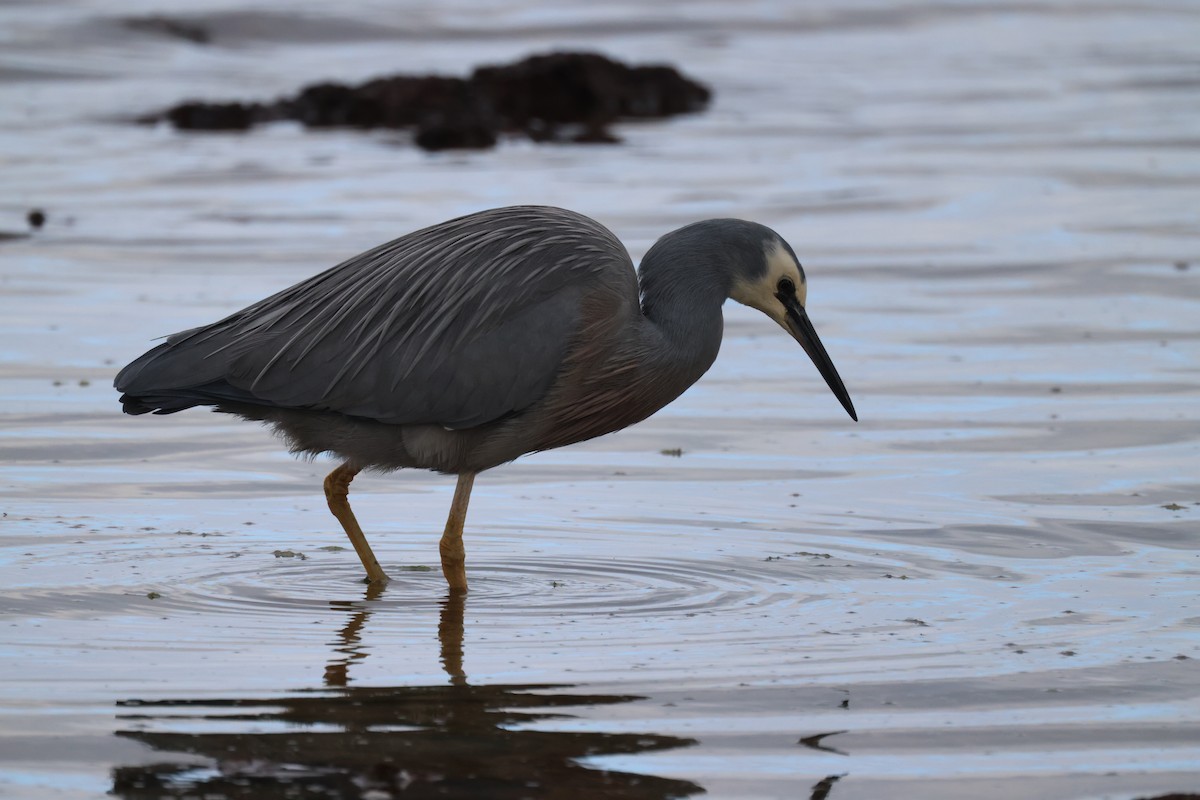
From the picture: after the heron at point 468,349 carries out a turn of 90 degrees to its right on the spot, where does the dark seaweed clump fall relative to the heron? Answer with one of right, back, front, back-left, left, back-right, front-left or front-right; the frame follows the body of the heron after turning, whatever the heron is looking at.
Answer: back

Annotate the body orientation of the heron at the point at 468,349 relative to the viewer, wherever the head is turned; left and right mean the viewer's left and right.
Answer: facing to the right of the viewer
